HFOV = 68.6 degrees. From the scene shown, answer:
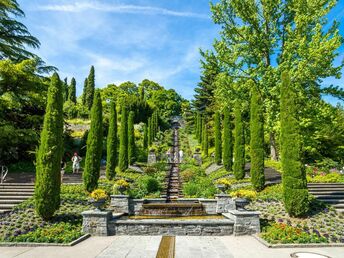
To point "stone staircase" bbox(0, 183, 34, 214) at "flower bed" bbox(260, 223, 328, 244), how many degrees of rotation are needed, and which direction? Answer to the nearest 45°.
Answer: approximately 45° to its left

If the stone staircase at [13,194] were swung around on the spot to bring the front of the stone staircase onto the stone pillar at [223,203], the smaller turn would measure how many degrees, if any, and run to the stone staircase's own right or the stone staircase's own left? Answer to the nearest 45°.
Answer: approximately 45° to the stone staircase's own left

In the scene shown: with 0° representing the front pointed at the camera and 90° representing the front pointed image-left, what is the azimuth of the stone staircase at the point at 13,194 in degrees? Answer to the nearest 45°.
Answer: approximately 0°

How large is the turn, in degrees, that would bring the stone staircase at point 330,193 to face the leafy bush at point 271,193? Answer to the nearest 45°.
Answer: approximately 45° to its right

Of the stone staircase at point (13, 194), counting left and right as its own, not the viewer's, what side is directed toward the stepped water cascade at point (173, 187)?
left

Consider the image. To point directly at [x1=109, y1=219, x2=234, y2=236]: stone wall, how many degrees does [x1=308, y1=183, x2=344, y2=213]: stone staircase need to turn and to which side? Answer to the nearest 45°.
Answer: approximately 45° to its right

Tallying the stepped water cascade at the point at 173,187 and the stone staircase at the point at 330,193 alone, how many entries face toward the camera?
2

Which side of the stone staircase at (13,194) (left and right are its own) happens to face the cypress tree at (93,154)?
left

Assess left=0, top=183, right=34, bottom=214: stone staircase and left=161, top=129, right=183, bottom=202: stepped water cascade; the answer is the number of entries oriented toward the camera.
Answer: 2

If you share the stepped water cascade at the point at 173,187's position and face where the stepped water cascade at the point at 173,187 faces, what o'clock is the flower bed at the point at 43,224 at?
The flower bed is roughly at 1 o'clock from the stepped water cascade.

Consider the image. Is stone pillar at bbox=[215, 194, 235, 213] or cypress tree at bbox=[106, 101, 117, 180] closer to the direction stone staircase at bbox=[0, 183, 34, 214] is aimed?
the stone pillar
